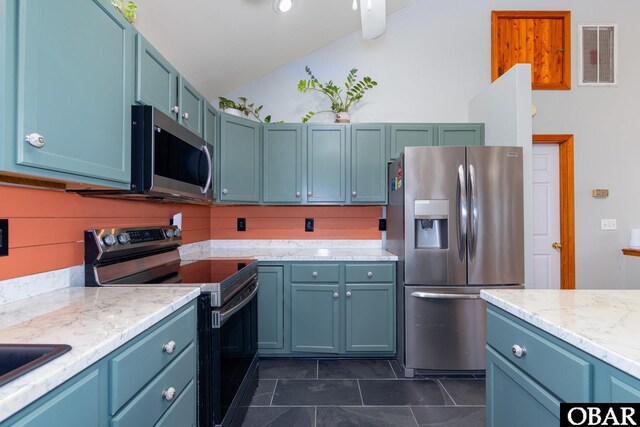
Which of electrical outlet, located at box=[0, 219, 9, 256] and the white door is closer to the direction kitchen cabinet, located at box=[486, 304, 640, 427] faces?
the electrical outlet

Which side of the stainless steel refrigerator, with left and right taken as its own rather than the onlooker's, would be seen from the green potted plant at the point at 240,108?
right

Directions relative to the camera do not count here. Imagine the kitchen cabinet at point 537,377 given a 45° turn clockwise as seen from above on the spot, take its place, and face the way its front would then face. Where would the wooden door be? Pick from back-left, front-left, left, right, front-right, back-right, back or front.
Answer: right

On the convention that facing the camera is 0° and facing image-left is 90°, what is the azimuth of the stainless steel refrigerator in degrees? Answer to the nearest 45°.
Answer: approximately 0°

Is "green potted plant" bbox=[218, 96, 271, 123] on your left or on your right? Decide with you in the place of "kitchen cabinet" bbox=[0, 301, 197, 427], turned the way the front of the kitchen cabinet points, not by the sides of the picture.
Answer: on your left

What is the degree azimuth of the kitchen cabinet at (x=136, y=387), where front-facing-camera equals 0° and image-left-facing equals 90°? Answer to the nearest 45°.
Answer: approximately 315°

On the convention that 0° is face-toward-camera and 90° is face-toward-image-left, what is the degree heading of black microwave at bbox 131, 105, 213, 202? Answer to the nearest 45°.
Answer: approximately 315°

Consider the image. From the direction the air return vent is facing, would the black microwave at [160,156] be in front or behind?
in front

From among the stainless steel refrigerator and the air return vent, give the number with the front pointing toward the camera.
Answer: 2
